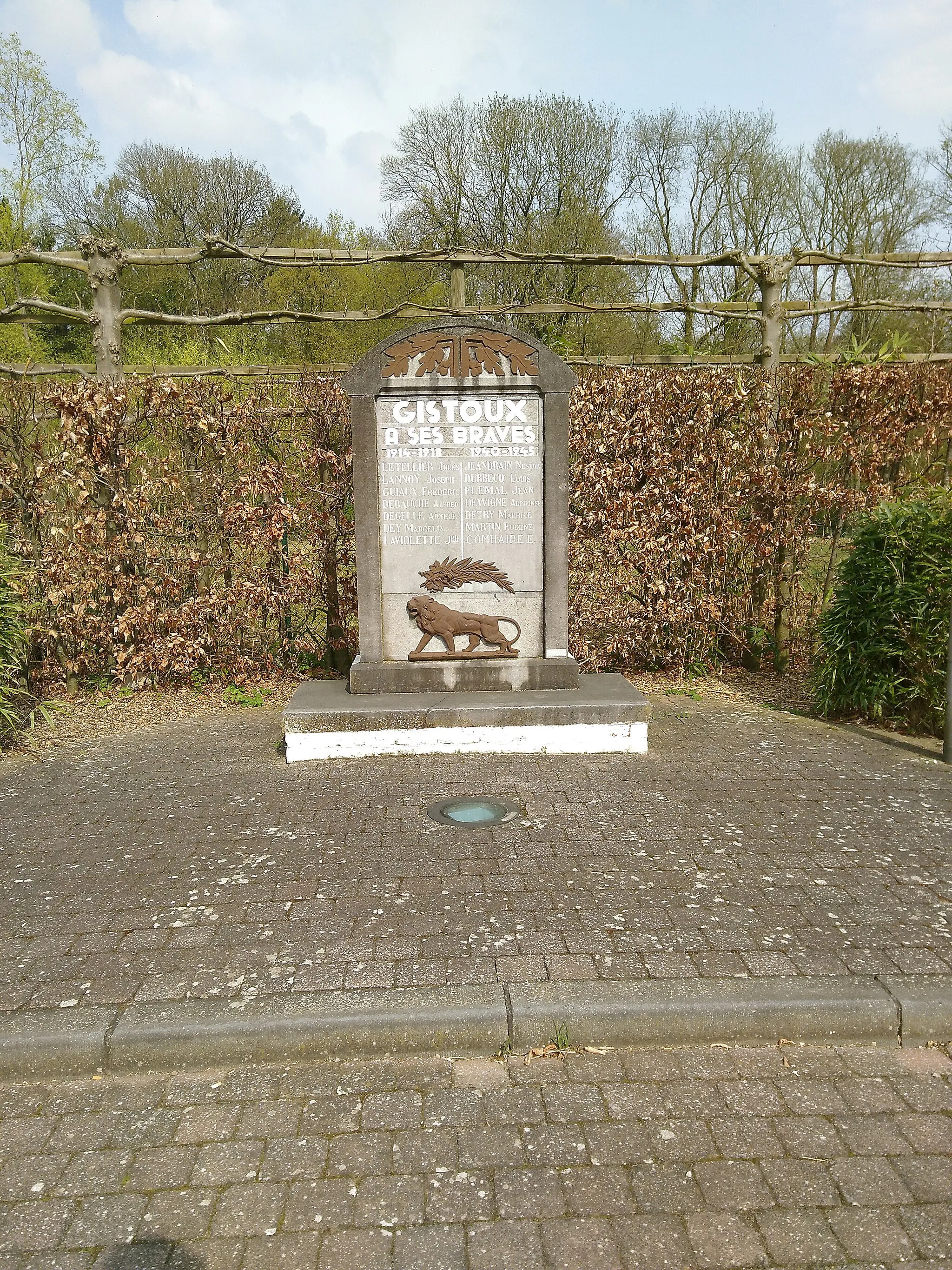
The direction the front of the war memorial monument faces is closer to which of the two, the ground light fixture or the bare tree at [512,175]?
the ground light fixture

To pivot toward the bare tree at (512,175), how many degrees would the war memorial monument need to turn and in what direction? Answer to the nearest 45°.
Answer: approximately 180°

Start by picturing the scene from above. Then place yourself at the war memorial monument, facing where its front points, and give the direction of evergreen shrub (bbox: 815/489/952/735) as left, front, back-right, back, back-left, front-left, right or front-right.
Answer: left

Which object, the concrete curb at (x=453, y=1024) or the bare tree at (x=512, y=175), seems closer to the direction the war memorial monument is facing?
the concrete curb

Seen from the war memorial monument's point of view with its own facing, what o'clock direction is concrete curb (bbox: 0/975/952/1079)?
The concrete curb is roughly at 12 o'clock from the war memorial monument.

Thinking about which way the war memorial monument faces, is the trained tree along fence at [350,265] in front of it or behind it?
behind

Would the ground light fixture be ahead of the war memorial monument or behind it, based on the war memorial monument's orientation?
ahead

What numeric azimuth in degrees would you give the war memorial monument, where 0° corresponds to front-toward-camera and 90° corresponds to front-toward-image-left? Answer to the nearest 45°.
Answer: approximately 0°

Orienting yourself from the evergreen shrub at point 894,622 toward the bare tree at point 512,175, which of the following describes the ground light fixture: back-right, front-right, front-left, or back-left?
back-left

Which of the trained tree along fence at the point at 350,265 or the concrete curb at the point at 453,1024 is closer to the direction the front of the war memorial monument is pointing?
the concrete curb

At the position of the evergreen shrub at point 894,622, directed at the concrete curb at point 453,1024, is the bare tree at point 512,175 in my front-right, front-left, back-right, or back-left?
back-right
